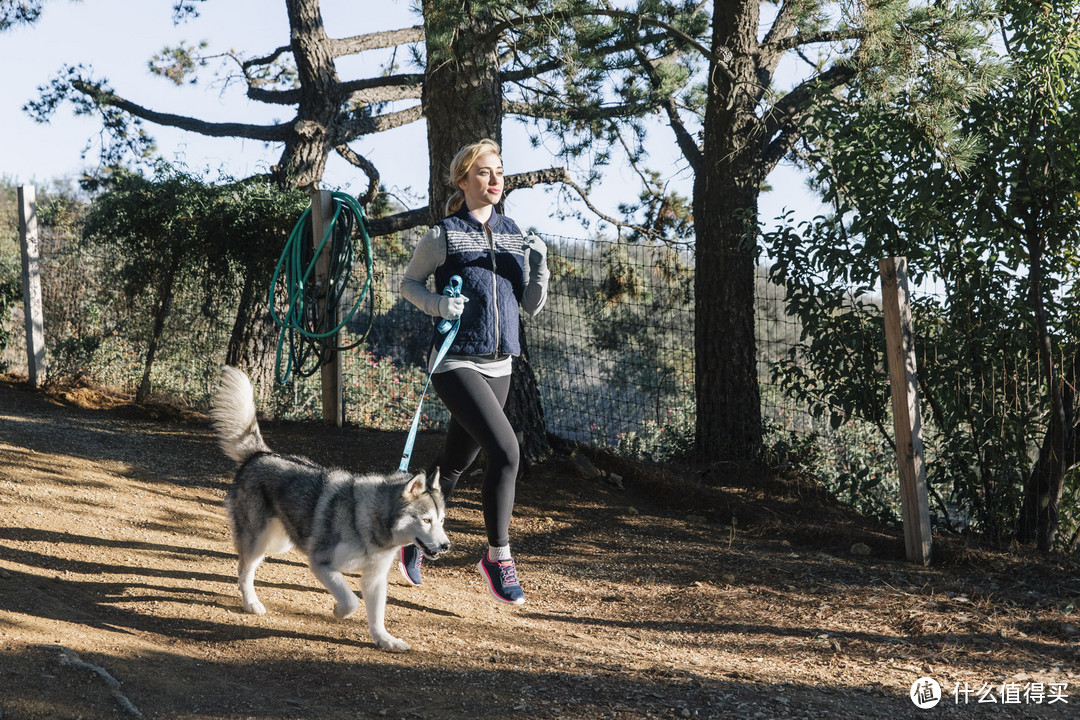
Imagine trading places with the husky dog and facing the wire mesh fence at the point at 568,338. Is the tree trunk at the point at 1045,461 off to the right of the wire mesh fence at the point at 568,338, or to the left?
right

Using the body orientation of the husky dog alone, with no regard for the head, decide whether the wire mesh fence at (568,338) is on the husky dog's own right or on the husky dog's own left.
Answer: on the husky dog's own left

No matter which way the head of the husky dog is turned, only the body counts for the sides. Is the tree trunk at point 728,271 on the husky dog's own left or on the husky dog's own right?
on the husky dog's own left

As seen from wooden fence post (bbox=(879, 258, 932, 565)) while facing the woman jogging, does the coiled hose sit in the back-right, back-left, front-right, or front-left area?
front-right

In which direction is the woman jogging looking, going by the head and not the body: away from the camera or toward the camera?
toward the camera

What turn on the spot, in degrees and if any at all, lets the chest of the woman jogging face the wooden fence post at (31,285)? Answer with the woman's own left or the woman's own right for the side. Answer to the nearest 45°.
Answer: approximately 180°

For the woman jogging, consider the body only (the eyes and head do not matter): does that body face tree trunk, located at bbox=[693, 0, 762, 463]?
no

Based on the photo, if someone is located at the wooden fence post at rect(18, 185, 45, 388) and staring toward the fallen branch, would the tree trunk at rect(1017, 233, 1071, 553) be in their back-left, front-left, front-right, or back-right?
front-left

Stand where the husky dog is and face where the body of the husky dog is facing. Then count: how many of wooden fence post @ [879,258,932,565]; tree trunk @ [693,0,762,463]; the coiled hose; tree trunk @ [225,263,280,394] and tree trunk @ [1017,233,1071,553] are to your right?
0

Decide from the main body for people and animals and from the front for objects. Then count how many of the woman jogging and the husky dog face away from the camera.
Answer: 0

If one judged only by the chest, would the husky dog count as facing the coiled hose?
no

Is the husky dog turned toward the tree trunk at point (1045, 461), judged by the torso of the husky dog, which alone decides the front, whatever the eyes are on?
no

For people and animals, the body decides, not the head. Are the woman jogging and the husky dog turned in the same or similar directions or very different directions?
same or similar directions

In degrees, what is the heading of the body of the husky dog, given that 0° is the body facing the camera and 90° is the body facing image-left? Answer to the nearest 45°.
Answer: approximately 315°

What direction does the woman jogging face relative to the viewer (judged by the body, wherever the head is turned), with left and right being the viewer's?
facing the viewer and to the right of the viewer

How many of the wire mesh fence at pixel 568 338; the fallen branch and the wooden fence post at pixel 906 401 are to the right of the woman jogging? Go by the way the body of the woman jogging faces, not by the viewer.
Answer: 1

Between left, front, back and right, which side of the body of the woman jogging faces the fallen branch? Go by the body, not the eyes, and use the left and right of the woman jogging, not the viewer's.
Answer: right

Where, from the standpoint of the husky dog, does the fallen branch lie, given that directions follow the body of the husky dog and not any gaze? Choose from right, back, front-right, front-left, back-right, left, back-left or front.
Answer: right
